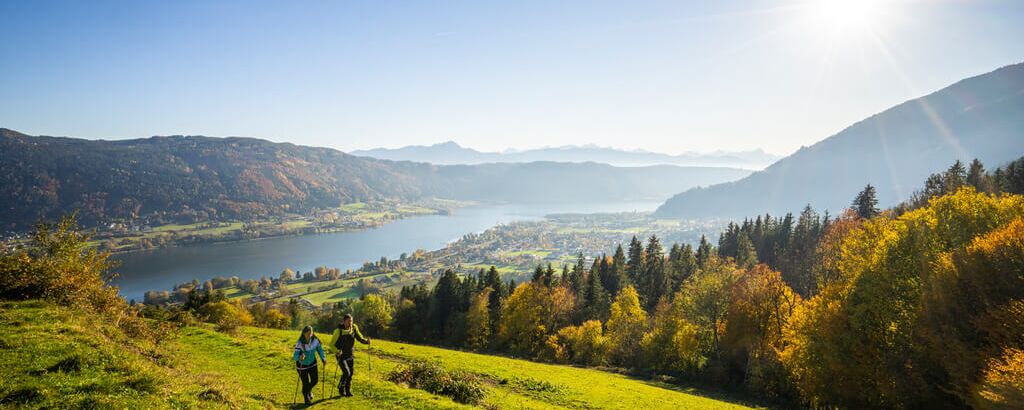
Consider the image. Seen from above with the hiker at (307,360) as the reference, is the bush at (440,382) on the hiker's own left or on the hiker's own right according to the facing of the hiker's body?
on the hiker's own left

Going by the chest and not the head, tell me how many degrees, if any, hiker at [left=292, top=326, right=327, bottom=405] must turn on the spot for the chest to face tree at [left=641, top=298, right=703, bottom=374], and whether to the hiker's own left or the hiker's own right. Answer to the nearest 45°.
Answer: approximately 135° to the hiker's own left

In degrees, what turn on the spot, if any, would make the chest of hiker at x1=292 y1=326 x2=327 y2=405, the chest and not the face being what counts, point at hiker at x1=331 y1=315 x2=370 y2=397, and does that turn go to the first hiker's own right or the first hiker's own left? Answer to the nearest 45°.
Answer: approximately 135° to the first hiker's own left

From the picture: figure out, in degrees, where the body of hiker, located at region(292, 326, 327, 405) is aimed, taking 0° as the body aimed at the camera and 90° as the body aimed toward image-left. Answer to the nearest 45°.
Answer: approximately 0°

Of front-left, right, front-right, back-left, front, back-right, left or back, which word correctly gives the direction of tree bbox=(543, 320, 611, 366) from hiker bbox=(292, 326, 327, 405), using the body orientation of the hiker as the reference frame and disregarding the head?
back-left

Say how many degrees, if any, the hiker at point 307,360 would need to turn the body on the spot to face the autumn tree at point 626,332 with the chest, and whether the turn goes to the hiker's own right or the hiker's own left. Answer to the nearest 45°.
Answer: approximately 135° to the hiker's own left

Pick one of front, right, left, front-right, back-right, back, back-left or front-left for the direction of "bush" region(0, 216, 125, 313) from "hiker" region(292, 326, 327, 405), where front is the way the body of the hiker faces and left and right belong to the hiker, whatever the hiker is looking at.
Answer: back-right

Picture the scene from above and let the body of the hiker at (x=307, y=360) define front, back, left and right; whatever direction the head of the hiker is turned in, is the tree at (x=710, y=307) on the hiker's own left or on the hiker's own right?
on the hiker's own left
